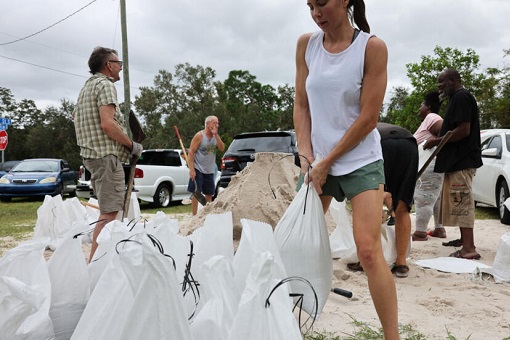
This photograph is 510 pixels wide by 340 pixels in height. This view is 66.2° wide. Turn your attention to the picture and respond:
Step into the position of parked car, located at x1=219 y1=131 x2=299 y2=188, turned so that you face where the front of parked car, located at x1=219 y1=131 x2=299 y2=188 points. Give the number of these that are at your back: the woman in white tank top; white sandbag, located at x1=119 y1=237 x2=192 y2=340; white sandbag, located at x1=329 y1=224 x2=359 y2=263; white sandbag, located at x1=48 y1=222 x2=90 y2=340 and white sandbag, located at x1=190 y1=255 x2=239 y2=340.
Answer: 5

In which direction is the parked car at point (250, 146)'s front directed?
away from the camera

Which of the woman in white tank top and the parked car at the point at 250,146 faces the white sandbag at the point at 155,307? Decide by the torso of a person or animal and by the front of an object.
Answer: the woman in white tank top

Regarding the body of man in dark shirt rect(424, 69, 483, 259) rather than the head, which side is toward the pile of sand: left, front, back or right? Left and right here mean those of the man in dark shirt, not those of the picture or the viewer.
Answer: front

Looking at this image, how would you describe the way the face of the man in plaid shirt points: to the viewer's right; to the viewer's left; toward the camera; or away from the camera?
to the viewer's right

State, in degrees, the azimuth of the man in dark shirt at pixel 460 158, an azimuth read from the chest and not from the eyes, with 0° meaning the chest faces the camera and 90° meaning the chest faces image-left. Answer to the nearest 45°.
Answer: approximately 90°

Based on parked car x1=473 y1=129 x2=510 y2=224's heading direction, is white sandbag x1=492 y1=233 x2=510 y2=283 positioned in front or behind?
in front

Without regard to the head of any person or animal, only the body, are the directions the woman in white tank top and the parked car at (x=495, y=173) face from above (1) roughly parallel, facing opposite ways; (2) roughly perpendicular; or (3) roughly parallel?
roughly perpendicular

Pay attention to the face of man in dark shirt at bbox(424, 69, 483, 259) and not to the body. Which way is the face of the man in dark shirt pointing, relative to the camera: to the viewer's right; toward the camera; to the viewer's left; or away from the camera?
to the viewer's left
